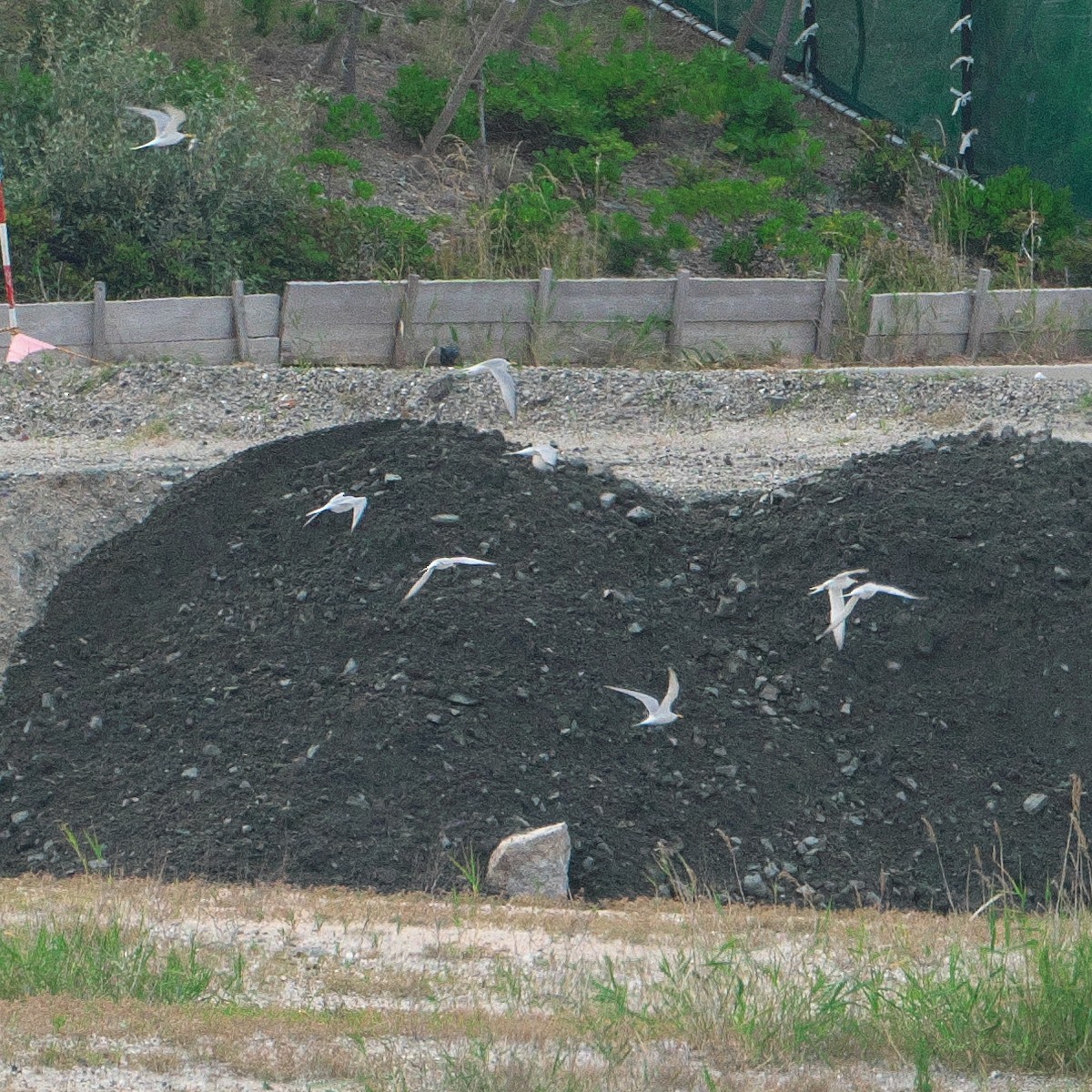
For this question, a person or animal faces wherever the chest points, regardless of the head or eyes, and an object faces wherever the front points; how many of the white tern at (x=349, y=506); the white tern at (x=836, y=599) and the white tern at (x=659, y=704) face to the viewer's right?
2

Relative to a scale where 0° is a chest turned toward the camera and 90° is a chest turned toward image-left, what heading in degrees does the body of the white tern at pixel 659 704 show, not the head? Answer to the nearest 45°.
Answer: approximately 270°

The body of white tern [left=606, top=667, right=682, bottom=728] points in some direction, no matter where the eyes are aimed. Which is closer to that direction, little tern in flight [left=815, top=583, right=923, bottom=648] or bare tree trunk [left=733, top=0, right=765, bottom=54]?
the little tern in flight

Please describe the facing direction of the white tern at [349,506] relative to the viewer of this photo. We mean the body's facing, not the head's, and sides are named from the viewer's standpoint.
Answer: facing to the right of the viewer

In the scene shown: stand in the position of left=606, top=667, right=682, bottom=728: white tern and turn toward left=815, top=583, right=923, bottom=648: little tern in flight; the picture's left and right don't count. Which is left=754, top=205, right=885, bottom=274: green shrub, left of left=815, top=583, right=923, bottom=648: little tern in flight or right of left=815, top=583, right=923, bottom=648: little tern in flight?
left
